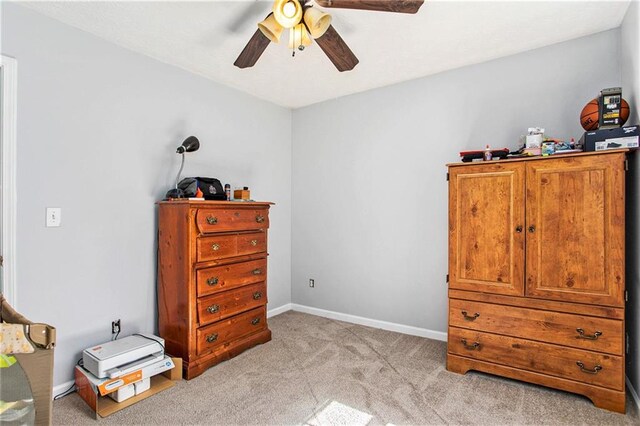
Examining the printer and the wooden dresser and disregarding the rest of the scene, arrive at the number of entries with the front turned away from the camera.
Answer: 0

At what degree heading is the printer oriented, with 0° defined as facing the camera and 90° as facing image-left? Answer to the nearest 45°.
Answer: approximately 315°

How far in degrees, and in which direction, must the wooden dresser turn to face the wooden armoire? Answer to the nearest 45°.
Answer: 0° — it already faces it

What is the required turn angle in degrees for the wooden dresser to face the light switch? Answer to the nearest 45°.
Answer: approximately 135° to its right

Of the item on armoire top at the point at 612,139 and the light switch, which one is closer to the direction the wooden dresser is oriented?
the item on armoire top
